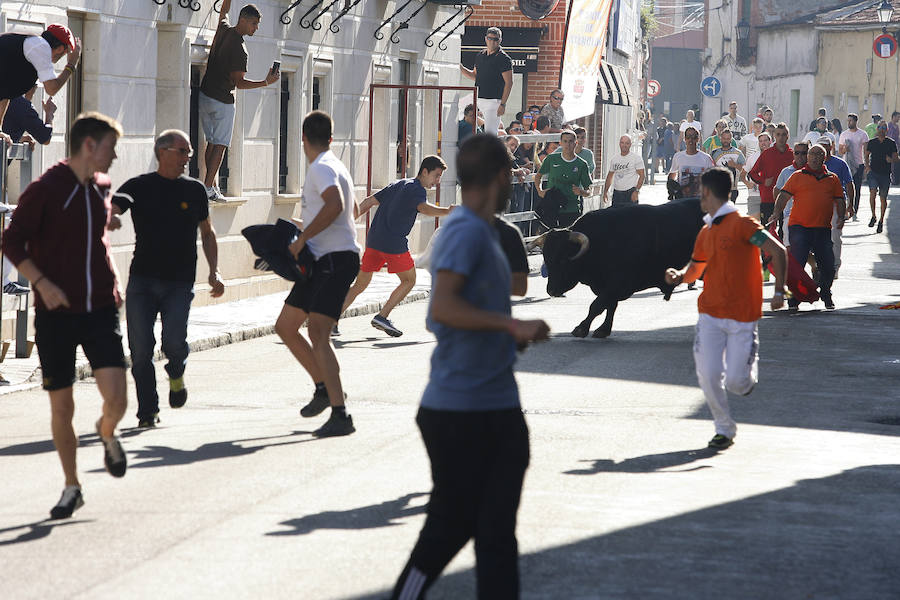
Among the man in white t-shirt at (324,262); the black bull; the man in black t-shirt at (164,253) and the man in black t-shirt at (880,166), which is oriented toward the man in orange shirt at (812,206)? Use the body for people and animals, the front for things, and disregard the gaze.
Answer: the man in black t-shirt at (880,166)

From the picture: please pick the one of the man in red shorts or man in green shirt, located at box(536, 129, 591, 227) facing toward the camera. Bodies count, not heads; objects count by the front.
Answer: the man in green shirt

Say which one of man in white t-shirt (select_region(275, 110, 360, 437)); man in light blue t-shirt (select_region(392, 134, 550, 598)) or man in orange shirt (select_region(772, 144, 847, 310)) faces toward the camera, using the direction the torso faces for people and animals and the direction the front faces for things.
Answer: the man in orange shirt

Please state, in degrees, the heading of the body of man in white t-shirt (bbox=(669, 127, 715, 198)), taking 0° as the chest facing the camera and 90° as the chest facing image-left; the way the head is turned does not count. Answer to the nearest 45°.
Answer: approximately 0°

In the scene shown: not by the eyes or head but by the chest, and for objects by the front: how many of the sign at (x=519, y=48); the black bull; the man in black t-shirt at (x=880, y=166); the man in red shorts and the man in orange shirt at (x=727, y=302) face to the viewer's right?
1

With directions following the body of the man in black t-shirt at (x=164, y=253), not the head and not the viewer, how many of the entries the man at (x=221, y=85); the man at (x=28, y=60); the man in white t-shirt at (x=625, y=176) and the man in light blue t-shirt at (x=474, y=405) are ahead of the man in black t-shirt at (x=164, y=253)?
1

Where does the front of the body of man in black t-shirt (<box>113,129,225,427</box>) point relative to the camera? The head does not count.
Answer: toward the camera

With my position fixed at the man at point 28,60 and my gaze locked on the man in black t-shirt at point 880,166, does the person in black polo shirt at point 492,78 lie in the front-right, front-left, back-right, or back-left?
front-left

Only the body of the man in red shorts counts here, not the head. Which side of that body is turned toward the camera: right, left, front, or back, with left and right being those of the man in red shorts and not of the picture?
right

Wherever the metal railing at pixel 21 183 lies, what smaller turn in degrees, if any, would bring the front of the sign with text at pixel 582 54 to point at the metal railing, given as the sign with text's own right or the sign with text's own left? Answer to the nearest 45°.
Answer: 0° — it already faces it

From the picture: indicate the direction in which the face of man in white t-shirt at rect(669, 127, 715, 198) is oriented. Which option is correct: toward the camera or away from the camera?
toward the camera
